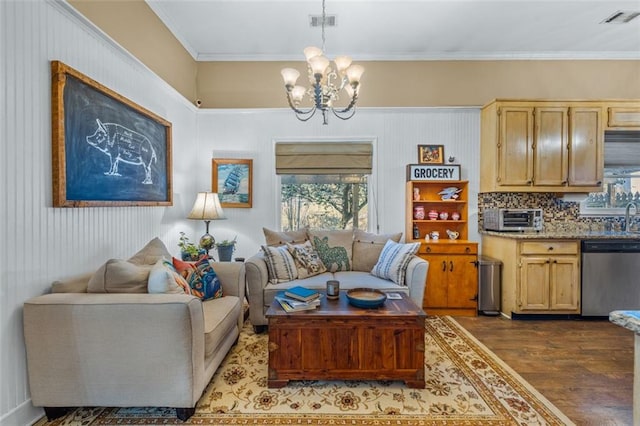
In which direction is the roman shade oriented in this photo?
toward the camera

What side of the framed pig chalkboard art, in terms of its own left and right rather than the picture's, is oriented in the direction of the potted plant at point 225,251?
left

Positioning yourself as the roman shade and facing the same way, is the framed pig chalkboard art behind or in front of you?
in front

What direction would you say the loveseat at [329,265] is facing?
toward the camera

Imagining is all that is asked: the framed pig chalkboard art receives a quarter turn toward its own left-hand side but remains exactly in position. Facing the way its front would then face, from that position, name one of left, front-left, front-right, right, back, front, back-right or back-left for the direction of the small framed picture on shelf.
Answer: front-right

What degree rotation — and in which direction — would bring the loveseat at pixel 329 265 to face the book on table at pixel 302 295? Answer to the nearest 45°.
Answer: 0° — it already faces it

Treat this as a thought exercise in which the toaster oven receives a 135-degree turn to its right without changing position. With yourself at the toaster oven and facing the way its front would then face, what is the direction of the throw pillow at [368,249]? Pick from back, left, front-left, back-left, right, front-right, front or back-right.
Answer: front-left

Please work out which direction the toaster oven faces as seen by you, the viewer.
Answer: facing the viewer and to the right of the viewer

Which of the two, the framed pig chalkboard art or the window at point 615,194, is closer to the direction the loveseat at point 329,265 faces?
the framed pig chalkboard art

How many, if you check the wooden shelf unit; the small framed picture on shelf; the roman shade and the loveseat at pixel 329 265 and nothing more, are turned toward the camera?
4

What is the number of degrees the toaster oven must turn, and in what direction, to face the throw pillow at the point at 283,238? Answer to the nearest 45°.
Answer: approximately 90° to its right

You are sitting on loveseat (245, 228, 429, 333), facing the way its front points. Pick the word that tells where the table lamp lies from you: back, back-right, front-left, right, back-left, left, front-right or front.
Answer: right

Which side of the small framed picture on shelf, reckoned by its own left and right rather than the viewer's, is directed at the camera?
front

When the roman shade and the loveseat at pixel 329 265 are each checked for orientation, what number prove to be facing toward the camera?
2

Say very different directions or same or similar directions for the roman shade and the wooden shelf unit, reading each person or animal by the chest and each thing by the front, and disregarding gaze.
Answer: same or similar directions

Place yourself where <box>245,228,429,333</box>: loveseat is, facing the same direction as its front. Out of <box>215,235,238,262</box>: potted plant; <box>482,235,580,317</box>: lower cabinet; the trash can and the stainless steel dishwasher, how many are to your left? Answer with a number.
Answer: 3

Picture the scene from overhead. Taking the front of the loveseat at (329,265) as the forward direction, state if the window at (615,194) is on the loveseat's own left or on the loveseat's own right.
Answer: on the loveseat's own left

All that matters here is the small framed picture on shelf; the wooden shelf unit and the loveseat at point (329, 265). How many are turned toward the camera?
3

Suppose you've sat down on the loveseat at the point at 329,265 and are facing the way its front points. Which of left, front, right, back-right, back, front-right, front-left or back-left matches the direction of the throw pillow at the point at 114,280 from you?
front-right
